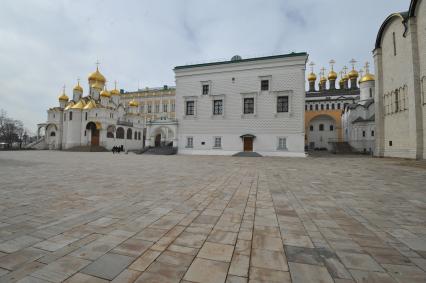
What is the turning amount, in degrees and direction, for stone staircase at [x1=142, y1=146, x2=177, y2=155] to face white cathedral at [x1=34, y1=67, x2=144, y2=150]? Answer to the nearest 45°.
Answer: approximately 135° to its right

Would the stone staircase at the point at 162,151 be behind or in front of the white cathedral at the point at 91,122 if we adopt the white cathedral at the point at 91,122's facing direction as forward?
in front

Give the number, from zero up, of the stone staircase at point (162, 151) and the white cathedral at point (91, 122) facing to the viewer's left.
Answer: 0

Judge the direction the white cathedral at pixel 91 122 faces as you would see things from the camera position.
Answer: facing the viewer and to the right of the viewer

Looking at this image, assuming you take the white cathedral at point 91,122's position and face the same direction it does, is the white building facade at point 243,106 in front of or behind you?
in front

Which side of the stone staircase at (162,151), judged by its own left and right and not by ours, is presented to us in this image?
front

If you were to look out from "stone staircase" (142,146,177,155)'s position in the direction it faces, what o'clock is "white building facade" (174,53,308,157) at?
The white building facade is roughly at 10 o'clock from the stone staircase.

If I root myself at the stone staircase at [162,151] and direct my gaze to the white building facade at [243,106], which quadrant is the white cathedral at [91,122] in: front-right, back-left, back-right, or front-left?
back-left
